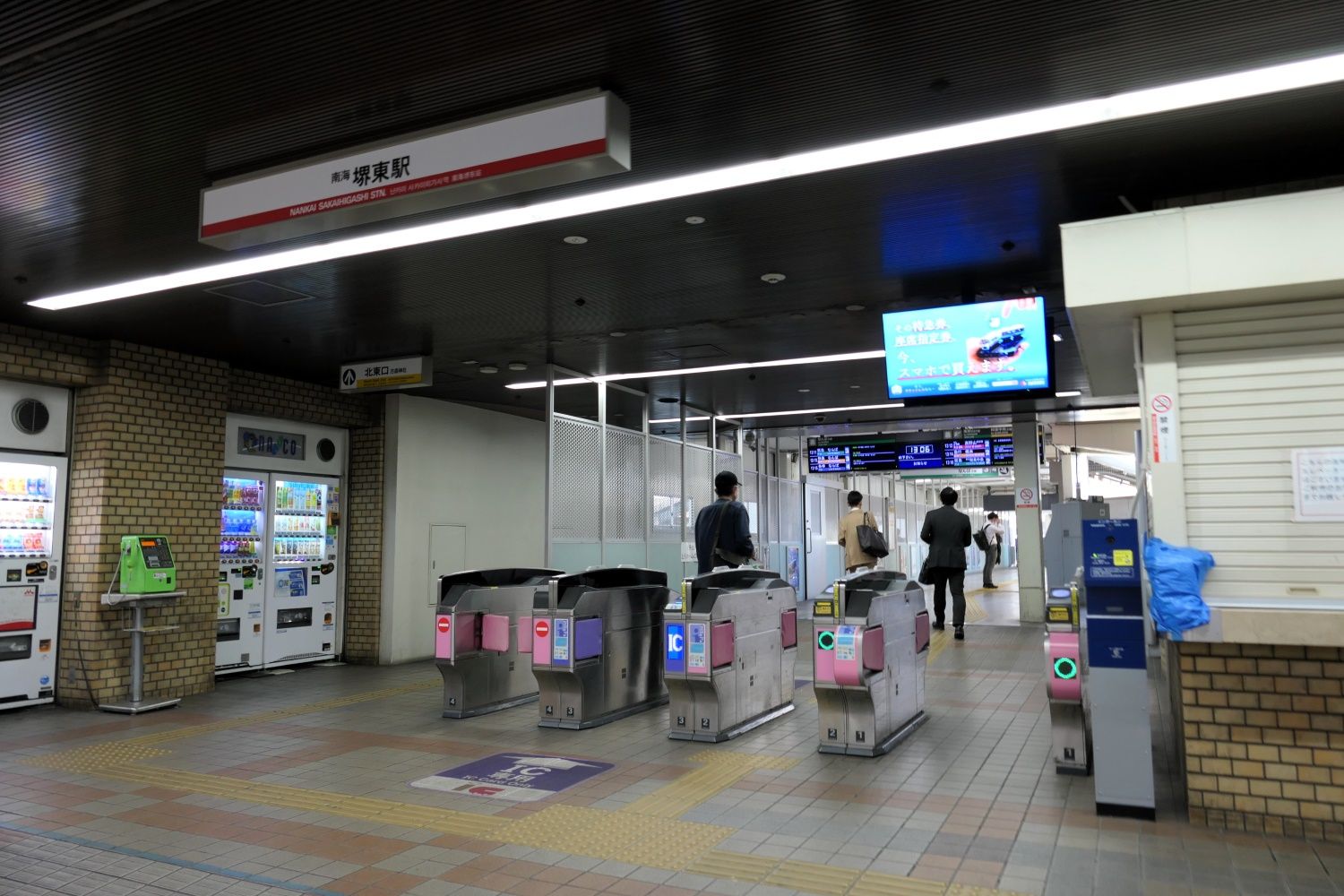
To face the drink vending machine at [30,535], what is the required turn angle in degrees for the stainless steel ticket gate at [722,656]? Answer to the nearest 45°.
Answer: approximately 45° to its right

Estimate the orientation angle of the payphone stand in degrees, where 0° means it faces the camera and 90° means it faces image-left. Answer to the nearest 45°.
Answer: approximately 315°

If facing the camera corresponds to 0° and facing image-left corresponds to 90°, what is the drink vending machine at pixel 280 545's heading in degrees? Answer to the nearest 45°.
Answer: approximately 315°

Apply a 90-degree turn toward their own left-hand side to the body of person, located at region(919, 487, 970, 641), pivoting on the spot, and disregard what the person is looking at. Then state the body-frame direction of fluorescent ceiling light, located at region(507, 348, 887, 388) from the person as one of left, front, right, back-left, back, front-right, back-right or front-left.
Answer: front-left

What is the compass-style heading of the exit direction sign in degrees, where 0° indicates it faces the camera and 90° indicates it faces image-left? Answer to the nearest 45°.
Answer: approximately 45°

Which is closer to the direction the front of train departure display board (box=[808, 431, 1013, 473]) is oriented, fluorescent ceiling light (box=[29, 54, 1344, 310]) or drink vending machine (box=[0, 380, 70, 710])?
the fluorescent ceiling light

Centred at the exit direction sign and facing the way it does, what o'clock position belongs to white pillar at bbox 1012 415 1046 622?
The white pillar is roughly at 7 o'clock from the exit direction sign.

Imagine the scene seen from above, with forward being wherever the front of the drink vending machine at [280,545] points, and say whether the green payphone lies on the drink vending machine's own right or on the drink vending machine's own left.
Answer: on the drink vending machine's own right

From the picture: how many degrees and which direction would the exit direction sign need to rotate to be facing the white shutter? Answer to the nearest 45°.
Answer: approximately 90° to its left
